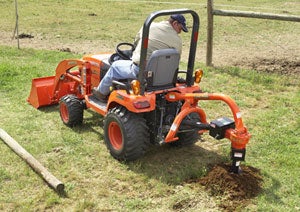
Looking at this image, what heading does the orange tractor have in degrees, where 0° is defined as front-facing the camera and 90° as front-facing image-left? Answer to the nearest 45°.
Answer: approximately 135°

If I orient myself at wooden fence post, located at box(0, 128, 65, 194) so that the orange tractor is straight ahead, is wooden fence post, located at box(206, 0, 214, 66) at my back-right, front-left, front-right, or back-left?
front-left

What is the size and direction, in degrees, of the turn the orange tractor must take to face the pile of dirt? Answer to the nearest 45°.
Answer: approximately 180°

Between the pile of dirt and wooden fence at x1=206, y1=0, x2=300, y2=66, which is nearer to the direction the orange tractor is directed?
the wooden fence

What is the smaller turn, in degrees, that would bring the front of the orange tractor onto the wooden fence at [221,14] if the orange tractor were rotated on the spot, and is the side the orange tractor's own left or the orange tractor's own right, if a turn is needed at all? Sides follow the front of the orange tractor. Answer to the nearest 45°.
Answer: approximately 45° to the orange tractor's own right

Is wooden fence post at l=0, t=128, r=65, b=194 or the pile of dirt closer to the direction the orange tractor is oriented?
the wooden fence post

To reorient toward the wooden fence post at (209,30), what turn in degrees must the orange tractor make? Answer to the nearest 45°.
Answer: approximately 45° to its right

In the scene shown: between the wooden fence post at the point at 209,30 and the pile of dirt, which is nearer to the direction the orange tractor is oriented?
the wooden fence post

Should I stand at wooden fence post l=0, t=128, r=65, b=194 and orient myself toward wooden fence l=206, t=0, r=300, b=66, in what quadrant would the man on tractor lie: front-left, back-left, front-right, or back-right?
front-right
